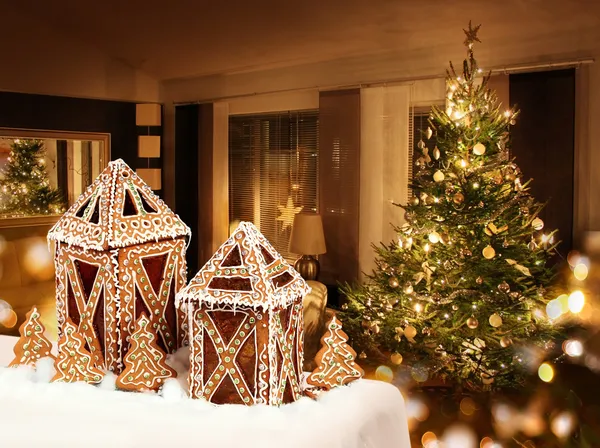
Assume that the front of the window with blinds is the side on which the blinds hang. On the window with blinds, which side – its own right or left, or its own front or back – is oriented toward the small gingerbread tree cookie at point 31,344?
front

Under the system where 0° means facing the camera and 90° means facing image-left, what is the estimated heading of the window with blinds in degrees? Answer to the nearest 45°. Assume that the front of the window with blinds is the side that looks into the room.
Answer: approximately 0°

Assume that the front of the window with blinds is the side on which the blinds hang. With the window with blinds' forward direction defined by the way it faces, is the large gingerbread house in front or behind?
in front

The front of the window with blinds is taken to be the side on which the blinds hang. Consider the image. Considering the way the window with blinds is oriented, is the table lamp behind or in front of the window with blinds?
in front

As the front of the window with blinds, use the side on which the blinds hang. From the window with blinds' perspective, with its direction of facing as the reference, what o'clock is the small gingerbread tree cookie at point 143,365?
The small gingerbread tree cookie is roughly at 12 o'clock from the window with blinds.

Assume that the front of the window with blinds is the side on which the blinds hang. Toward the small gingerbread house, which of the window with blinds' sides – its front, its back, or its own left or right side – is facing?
front

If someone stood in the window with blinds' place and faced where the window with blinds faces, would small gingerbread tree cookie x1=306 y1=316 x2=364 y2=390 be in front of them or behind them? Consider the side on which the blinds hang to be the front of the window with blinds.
in front
